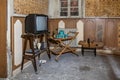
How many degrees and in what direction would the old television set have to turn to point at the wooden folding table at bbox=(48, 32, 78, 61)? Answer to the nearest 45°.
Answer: approximately 90° to its left

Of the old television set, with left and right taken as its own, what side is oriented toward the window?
left

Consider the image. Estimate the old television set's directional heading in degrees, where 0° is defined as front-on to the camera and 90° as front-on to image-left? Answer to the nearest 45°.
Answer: approximately 315°
